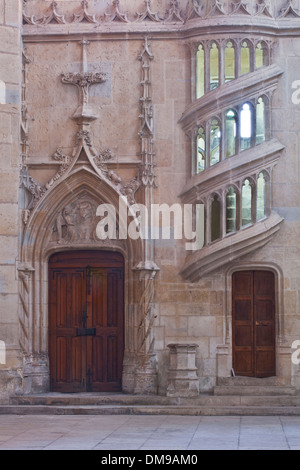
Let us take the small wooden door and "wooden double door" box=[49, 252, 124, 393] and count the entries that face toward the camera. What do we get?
2

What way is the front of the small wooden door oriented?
toward the camera

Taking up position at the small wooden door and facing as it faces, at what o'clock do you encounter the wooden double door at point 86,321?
The wooden double door is roughly at 3 o'clock from the small wooden door.

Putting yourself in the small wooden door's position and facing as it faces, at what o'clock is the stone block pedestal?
The stone block pedestal is roughly at 2 o'clock from the small wooden door.

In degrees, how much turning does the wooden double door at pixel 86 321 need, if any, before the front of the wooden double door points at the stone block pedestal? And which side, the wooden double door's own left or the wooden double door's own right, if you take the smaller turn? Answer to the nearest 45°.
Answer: approximately 45° to the wooden double door's own left

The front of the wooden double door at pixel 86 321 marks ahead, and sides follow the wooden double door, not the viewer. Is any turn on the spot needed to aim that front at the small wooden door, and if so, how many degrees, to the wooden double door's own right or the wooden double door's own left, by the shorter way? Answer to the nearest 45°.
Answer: approximately 90° to the wooden double door's own left

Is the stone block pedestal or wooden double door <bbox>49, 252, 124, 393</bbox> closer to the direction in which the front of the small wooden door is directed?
the stone block pedestal
